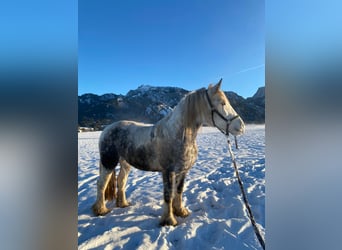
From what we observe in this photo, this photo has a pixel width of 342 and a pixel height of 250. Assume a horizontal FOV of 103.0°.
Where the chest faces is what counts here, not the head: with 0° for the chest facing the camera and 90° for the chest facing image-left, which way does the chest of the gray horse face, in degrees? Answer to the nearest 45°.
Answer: approximately 315°
